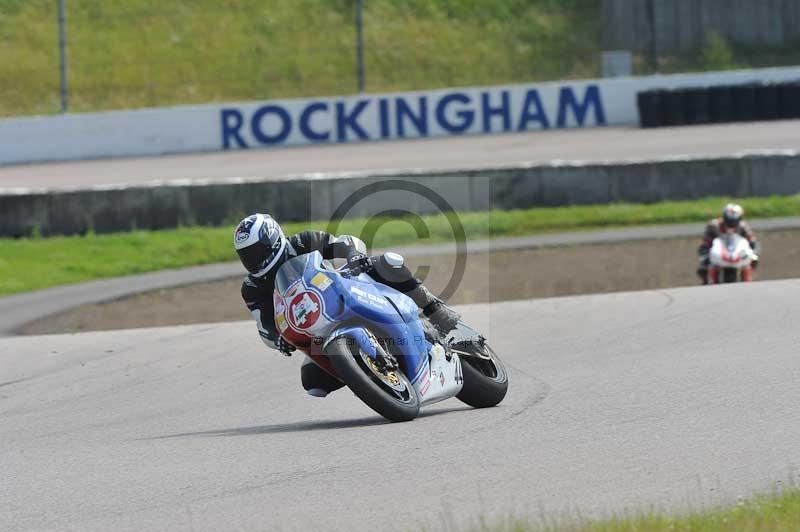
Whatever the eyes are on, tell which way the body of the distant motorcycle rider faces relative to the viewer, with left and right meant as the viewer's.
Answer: facing the viewer

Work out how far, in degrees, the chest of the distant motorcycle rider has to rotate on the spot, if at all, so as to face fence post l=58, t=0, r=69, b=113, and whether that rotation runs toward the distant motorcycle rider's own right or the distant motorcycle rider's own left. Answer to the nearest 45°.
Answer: approximately 135° to the distant motorcycle rider's own right

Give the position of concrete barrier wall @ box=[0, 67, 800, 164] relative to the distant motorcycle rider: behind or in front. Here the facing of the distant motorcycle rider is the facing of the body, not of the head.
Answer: behind

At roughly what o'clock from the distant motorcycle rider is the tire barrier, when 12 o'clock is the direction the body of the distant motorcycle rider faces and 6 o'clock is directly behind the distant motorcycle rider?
The tire barrier is roughly at 6 o'clock from the distant motorcycle rider.

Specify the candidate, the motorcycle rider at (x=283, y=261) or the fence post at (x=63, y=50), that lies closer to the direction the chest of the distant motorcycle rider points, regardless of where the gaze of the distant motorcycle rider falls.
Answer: the motorcycle rider

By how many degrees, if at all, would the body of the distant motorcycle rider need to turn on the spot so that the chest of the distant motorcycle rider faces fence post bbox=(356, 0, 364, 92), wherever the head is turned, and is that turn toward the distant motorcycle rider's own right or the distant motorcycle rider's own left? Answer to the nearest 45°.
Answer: approximately 135° to the distant motorcycle rider's own right

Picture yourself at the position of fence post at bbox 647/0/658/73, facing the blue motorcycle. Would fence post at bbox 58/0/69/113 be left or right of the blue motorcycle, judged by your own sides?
right

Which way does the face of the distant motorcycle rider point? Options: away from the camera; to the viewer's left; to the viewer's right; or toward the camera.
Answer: toward the camera

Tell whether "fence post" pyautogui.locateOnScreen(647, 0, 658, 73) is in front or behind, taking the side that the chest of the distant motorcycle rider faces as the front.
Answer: behind

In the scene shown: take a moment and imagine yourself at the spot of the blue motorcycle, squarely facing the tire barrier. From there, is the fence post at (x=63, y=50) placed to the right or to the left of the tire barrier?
left

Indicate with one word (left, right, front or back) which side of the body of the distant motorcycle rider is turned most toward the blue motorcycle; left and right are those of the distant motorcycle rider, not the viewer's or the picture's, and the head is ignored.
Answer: front
